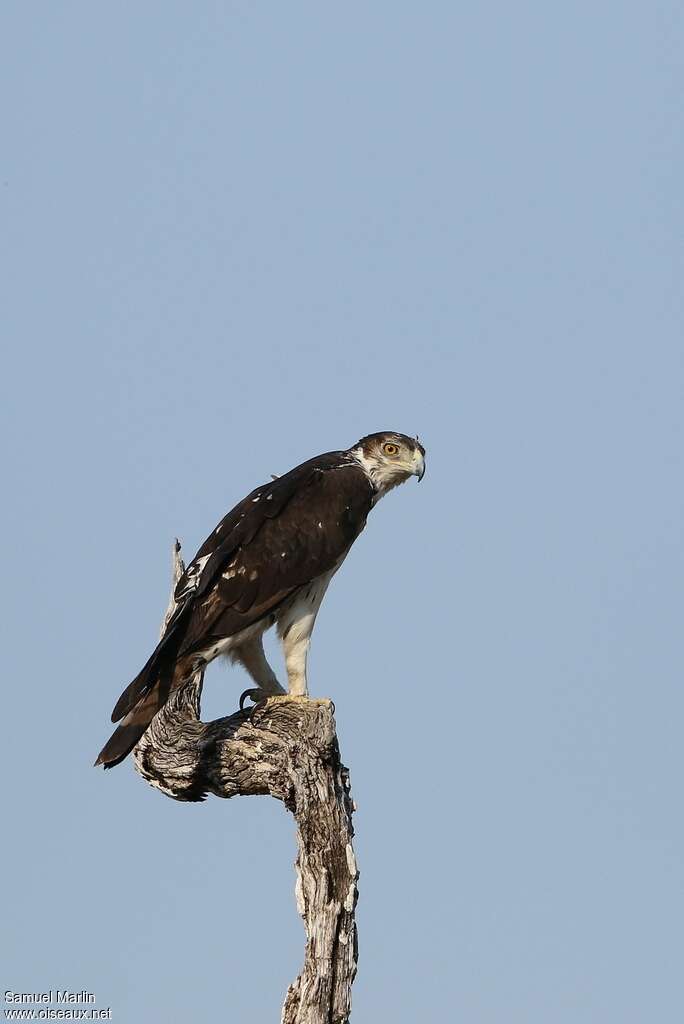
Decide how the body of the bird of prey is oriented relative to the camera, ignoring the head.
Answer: to the viewer's right
